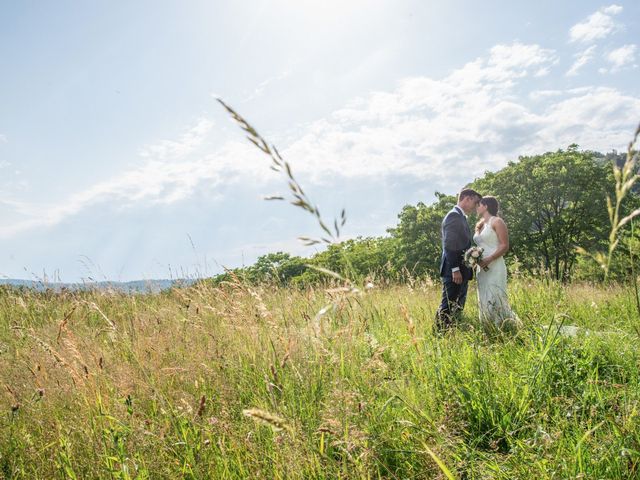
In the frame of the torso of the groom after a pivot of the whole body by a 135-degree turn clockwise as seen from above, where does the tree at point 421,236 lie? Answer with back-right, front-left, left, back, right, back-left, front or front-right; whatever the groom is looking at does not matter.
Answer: back-right

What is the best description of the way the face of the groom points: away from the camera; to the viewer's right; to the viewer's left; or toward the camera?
to the viewer's right

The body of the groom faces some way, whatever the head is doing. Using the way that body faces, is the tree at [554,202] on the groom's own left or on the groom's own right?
on the groom's own left

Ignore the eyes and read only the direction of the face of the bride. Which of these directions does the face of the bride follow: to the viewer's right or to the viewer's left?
to the viewer's left

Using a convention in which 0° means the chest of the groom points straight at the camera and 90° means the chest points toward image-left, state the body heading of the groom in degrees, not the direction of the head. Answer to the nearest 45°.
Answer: approximately 270°
